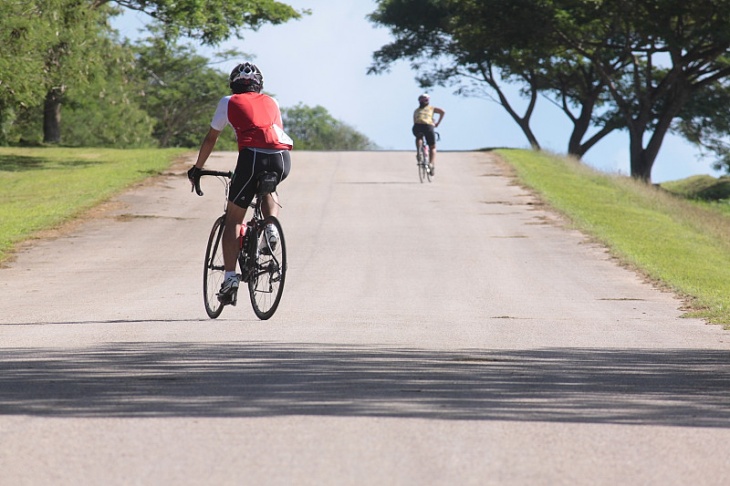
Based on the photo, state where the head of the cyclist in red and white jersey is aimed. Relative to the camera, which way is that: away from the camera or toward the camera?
away from the camera

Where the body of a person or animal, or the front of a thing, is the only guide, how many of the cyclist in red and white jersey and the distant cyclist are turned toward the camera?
0

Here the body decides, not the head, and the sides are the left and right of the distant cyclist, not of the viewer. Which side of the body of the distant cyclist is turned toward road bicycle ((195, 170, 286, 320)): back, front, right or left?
back

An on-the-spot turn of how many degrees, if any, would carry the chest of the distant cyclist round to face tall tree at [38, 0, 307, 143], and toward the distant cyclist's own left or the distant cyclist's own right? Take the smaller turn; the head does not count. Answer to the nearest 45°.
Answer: approximately 45° to the distant cyclist's own left

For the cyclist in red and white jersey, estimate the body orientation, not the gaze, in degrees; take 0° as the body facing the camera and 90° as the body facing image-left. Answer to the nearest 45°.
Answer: approximately 135°

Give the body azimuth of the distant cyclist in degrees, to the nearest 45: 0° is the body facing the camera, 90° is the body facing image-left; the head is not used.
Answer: approximately 180°

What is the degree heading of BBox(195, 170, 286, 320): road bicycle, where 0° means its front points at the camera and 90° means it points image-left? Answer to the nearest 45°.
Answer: approximately 135°

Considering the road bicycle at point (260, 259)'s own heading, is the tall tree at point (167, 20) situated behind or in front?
in front

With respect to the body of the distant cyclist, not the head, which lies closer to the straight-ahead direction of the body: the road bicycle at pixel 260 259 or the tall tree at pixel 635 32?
the tall tree

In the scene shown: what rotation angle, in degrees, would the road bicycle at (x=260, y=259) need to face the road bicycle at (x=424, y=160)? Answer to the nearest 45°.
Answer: approximately 45° to its right
